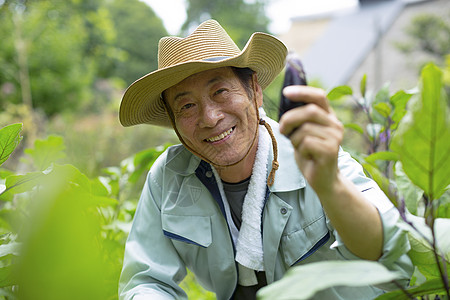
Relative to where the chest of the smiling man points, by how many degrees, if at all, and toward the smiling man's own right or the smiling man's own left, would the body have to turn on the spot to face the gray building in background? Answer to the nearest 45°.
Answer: approximately 180°

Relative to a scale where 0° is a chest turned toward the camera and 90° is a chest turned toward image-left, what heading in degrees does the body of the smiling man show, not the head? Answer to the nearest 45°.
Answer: approximately 0°

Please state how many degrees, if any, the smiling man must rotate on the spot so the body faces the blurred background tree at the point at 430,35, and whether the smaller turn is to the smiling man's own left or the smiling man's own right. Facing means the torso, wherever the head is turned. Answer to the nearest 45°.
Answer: approximately 180°
